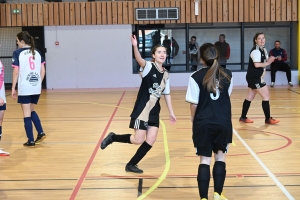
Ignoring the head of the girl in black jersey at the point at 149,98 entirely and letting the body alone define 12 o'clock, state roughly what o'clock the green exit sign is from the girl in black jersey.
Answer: The green exit sign is roughly at 7 o'clock from the girl in black jersey.

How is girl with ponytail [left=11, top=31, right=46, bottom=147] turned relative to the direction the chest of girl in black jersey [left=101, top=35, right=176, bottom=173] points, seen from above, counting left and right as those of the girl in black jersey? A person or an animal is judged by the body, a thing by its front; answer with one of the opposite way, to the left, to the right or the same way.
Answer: the opposite way

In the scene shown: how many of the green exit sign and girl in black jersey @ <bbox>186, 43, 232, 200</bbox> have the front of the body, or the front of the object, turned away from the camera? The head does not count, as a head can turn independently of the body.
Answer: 1

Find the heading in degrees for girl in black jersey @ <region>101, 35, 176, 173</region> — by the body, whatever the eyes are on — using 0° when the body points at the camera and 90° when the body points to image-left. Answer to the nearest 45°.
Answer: approximately 315°

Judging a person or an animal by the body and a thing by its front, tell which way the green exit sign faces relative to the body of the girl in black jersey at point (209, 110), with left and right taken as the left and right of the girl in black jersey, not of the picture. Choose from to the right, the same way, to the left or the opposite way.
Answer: the opposite way

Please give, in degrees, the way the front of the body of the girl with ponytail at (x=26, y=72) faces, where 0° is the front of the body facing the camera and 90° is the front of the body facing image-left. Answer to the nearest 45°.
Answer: approximately 135°

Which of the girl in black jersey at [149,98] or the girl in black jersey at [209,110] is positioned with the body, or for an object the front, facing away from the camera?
the girl in black jersey at [209,110]

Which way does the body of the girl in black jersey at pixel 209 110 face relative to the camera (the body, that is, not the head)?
away from the camera

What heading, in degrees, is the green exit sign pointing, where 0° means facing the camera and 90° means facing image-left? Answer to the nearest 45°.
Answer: approximately 0°
